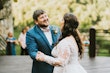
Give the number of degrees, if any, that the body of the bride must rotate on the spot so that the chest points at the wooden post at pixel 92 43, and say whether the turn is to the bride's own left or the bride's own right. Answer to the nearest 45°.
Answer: approximately 90° to the bride's own right

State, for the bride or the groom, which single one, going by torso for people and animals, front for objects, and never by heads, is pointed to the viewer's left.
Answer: the bride

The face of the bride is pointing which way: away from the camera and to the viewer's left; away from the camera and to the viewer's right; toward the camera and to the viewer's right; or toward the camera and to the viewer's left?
away from the camera and to the viewer's left

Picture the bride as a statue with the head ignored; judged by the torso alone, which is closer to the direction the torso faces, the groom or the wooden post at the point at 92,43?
the groom

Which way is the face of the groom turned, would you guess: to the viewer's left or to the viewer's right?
to the viewer's right

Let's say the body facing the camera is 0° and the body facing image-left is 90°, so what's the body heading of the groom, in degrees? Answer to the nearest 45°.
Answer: approximately 315°

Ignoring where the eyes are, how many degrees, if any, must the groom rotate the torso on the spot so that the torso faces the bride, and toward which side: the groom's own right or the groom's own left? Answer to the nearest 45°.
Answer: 0° — they already face them

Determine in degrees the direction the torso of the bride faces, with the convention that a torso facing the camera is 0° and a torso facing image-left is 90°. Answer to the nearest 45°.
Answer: approximately 90°

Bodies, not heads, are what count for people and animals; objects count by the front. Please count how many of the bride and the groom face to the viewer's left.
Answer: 1
